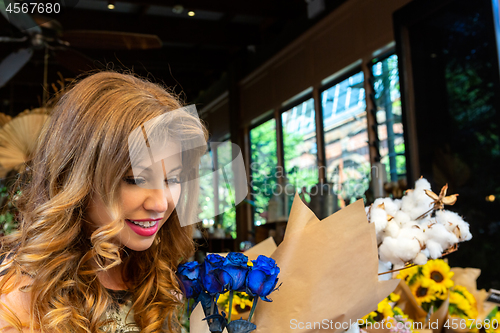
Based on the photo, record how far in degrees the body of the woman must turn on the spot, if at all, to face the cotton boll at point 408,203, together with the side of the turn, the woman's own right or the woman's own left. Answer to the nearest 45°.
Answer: approximately 45° to the woman's own left

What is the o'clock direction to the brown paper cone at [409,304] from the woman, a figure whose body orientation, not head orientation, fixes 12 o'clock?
The brown paper cone is roughly at 10 o'clock from the woman.

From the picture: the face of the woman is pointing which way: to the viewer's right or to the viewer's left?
to the viewer's right

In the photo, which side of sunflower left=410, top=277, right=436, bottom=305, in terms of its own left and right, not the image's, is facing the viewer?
front

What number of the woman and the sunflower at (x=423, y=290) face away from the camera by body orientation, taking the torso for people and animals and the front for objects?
0

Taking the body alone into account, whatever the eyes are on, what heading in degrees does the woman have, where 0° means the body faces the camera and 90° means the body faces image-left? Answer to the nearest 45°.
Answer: approximately 315°
